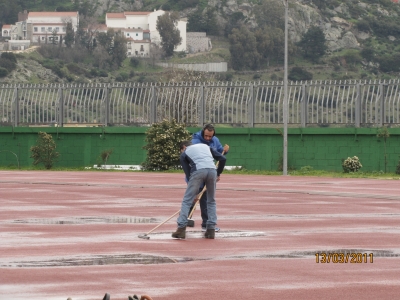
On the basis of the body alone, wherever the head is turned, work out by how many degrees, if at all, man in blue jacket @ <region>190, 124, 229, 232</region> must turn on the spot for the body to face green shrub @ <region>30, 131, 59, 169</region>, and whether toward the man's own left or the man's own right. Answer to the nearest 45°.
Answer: approximately 180°

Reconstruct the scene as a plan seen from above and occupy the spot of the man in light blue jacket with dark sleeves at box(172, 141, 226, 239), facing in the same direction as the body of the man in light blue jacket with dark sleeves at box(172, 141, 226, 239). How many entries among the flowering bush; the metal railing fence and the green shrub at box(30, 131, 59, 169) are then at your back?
0

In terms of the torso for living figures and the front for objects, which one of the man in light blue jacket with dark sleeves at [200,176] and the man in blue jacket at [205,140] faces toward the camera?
the man in blue jacket at [205,140]

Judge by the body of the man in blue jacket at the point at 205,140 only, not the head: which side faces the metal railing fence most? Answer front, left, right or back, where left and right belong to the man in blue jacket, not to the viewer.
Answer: back

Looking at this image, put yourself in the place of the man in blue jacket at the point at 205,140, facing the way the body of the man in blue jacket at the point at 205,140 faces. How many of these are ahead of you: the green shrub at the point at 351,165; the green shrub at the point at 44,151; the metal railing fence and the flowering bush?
0

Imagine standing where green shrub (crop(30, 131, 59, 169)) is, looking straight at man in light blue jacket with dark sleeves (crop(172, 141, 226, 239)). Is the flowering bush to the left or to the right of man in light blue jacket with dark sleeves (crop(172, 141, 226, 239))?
left

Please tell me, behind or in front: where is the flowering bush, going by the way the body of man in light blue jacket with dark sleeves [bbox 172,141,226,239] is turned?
in front

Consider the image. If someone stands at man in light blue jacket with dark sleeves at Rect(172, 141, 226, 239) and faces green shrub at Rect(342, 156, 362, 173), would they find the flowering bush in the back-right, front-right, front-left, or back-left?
front-left

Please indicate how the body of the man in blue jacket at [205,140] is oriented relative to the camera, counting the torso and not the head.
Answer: toward the camera

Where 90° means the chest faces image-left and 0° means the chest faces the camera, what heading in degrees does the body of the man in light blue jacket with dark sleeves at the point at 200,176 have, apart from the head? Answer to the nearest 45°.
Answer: approximately 135°

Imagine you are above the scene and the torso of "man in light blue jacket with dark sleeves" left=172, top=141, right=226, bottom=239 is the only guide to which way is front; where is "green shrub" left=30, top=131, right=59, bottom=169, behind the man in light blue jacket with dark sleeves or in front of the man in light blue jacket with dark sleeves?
in front

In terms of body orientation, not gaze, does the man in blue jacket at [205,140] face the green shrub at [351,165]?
no

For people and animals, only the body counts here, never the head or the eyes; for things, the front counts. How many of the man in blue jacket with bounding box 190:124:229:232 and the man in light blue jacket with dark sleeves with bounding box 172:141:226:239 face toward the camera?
1

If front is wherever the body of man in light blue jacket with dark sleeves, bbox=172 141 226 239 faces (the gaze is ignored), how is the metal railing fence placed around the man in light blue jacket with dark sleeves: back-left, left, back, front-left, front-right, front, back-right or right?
front-right

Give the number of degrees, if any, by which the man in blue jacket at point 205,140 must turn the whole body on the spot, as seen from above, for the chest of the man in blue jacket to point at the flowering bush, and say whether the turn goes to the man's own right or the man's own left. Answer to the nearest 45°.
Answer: approximately 180°
